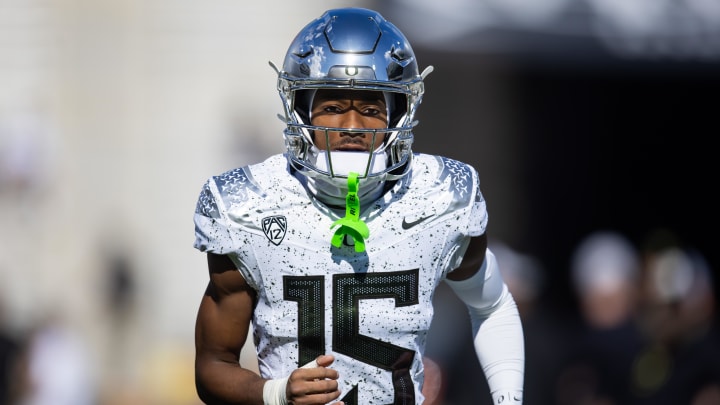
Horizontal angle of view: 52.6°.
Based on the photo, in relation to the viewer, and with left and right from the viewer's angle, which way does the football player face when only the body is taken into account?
facing the viewer

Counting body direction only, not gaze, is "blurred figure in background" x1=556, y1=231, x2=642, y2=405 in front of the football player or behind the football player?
behind
